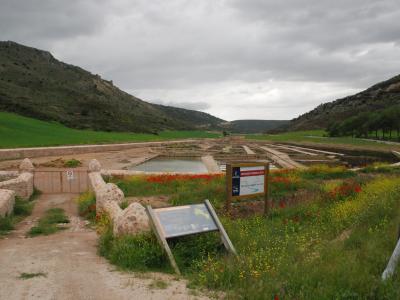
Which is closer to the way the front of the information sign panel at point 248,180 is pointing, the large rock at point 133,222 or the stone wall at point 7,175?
the large rock

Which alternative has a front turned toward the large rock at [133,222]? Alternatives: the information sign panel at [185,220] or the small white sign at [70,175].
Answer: the small white sign

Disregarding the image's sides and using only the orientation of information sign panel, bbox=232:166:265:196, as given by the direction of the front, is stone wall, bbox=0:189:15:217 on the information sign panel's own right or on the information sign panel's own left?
on the information sign panel's own right

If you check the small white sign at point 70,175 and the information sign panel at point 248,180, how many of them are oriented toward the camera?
2

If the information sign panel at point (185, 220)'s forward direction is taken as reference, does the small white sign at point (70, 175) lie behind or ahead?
behind

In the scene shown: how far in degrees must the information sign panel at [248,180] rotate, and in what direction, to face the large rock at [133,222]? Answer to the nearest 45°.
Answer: approximately 45° to its right

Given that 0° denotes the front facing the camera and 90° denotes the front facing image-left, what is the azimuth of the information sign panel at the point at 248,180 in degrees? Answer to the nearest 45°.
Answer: approximately 0°

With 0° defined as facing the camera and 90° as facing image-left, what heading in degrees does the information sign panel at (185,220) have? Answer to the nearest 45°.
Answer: approximately 315°
